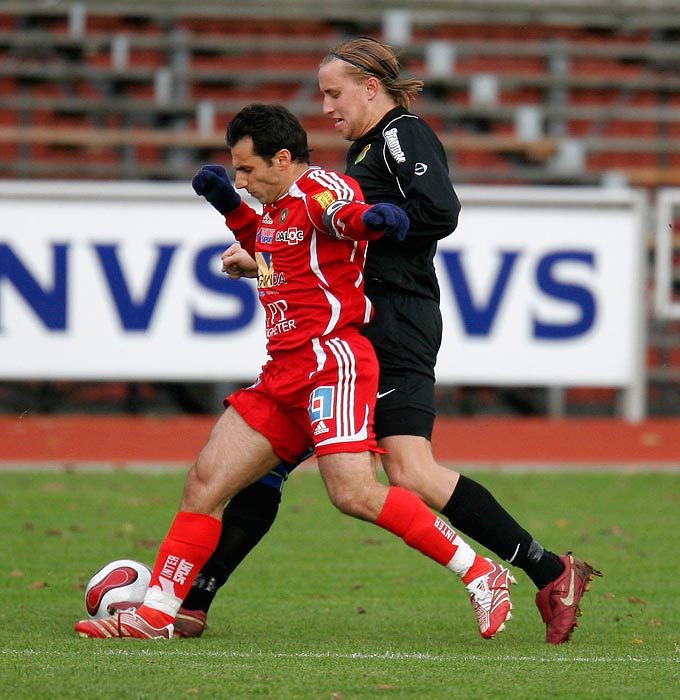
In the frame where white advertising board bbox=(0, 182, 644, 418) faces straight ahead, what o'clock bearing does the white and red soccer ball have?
The white and red soccer ball is roughly at 12 o'clock from the white advertising board.

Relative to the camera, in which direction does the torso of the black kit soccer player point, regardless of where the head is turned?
to the viewer's left

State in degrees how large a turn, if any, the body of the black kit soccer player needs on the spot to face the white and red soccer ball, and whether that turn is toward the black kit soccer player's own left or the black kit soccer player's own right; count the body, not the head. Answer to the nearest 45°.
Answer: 0° — they already face it

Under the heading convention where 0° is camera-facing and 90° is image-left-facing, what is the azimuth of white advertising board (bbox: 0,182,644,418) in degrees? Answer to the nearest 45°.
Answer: approximately 0°

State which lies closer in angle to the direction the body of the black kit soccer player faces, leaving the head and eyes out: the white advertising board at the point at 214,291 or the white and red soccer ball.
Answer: the white and red soccer ball

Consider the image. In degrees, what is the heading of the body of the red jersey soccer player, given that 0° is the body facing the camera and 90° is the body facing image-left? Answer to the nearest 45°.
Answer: approximately 45°

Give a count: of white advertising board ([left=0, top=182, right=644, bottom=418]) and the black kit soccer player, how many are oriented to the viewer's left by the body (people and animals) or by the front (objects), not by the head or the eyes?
1

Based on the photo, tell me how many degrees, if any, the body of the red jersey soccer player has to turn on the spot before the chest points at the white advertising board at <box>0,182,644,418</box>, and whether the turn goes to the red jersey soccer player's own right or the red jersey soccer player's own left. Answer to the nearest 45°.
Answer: approximately 135° to the red jersey soccer player's own right

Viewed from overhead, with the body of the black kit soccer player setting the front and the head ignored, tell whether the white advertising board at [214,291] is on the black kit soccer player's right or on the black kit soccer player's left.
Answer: on the black kit soccer player's right
